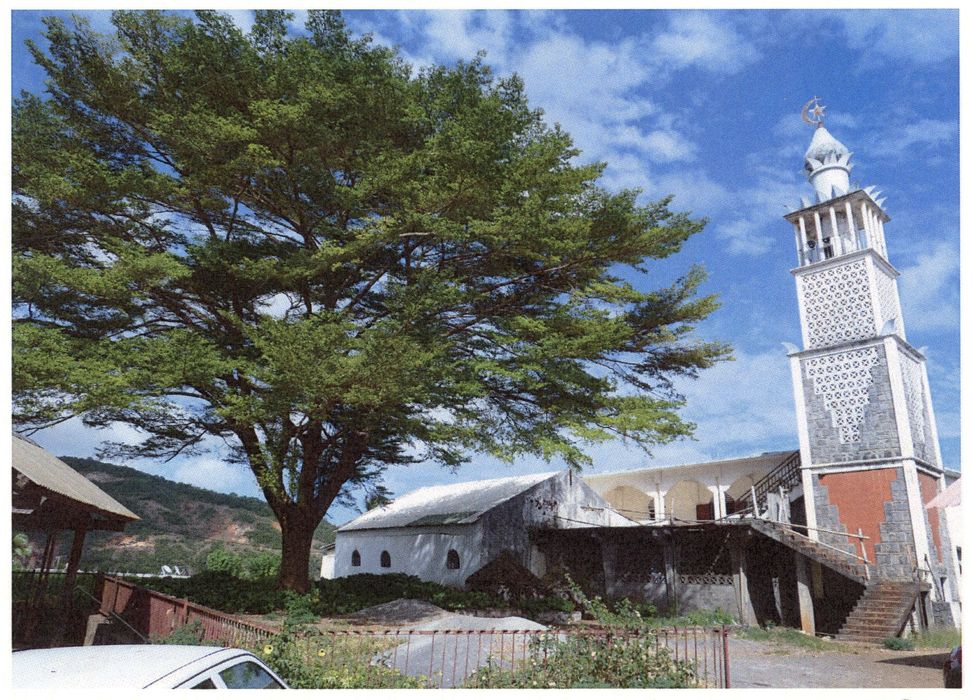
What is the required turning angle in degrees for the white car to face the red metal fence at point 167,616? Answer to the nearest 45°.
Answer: approximately 45° to its left

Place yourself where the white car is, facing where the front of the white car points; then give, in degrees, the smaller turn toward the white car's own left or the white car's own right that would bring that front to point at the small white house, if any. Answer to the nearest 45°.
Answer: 0° — it already faces it

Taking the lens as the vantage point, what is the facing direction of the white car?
facing away from the viewer and to the right of the viewer
